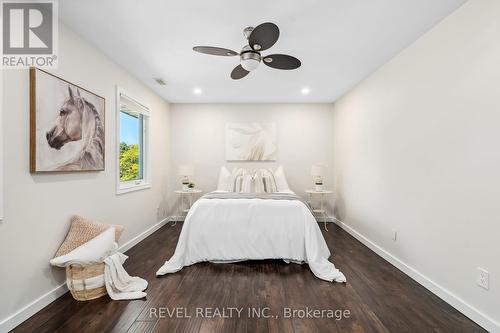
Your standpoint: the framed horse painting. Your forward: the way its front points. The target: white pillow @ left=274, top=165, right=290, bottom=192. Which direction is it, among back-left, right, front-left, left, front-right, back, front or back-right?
front-left

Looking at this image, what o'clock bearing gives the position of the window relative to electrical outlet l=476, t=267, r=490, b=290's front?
The window is roughly at 1 o'clock from the electrical outlet.

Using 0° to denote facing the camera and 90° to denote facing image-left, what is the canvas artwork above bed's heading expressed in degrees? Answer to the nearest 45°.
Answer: approximately 0°

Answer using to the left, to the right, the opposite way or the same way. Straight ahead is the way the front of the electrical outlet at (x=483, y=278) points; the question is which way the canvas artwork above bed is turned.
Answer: to the left

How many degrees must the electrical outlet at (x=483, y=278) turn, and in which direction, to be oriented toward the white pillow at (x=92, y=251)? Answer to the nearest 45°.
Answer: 0° — it already faces it

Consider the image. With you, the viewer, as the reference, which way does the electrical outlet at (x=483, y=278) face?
facing the viewer and to the left of the viewer

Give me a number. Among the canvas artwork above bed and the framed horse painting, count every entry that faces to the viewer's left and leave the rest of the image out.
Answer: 0

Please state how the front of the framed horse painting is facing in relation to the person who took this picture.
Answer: facing the viewer and to the right of the viewer

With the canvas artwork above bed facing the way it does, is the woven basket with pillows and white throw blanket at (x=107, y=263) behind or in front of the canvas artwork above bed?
in front

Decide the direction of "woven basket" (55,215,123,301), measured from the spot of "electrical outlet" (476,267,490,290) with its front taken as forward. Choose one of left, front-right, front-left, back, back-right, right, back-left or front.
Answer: front

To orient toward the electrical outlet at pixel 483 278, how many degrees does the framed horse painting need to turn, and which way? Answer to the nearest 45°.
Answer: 0° — it already faces it

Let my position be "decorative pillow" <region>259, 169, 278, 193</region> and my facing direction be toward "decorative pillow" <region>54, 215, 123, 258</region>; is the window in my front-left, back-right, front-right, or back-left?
front-right

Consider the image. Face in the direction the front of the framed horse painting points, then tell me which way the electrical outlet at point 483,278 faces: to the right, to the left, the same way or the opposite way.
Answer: the opposite way

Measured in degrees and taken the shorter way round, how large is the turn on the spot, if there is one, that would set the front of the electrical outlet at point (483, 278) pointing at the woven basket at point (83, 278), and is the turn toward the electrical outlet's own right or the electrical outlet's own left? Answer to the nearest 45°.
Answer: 0° — it already faces it

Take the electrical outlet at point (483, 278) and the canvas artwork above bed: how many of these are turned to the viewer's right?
0

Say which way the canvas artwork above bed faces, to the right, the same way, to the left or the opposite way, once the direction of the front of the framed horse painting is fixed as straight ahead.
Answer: to the right

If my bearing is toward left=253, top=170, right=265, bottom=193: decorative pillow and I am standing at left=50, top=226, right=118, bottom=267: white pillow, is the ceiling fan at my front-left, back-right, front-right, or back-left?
front-right

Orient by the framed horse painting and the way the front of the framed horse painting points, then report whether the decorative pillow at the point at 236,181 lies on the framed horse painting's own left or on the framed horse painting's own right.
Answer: on the framed horse painting's own left

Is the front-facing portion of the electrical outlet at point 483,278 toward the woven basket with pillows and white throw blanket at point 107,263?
yes
